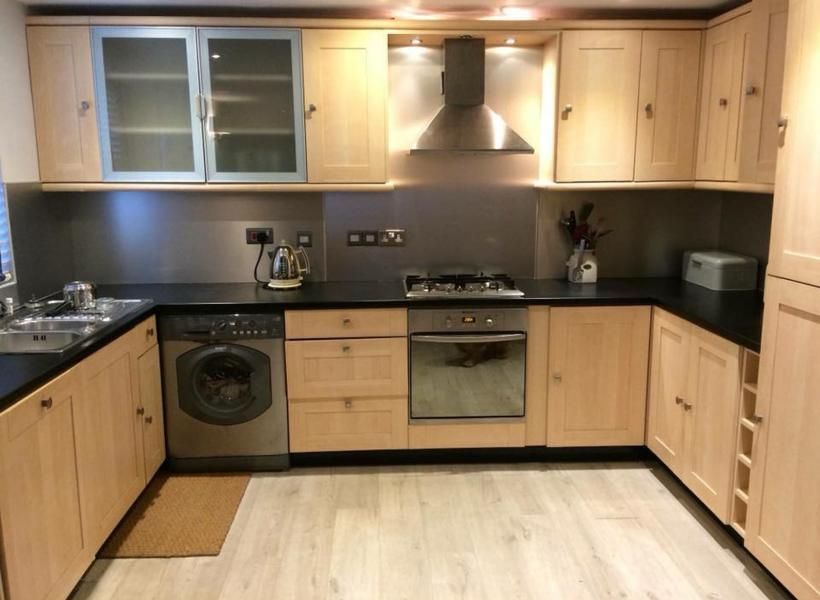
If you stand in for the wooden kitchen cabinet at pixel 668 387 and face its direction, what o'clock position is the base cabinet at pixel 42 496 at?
The base cabinet is roughly at 12 o'clock from the wooden kitchen cabinet.

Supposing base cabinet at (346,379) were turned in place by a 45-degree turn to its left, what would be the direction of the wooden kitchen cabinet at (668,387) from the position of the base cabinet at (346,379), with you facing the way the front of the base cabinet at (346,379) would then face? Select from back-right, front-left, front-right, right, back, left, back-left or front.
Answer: front-left

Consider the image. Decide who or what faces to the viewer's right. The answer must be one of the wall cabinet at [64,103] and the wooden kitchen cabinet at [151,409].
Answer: the wooden kitchen cabinet

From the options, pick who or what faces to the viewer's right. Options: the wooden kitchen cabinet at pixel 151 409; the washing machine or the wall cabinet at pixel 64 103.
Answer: the wooden kitchen cabinet

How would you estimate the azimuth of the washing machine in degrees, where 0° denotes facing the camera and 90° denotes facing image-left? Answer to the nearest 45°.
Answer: approximately 0°

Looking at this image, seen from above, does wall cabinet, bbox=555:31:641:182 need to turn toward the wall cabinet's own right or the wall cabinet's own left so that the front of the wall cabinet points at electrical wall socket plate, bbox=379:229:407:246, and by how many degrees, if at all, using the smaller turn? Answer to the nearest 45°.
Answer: approximately 90° to the wall cabinet's own right

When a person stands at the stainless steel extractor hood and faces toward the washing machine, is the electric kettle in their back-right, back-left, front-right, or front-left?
front-right

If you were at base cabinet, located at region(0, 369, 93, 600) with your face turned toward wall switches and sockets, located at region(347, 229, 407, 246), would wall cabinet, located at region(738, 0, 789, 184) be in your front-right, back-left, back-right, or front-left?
front-right

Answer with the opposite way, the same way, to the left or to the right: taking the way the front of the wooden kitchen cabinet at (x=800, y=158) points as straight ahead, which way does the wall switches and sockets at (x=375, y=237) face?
to the left

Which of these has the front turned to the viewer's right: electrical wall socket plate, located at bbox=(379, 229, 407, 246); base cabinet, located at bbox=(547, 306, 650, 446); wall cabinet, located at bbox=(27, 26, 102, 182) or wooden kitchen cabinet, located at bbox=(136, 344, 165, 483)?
the wooden kitchen cabinet

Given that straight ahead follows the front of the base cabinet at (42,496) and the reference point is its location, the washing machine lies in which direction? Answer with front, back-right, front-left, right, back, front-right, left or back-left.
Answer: left

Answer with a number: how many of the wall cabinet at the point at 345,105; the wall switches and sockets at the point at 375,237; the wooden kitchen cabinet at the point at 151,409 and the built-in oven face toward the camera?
3

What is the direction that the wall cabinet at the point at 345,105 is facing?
toward the camera

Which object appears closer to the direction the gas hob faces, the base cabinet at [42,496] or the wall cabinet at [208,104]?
the base cabinet

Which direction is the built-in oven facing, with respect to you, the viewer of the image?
facing the viewer

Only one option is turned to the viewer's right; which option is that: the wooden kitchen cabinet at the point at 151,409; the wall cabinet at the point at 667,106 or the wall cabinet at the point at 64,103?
the wooden kitchen cabinet
